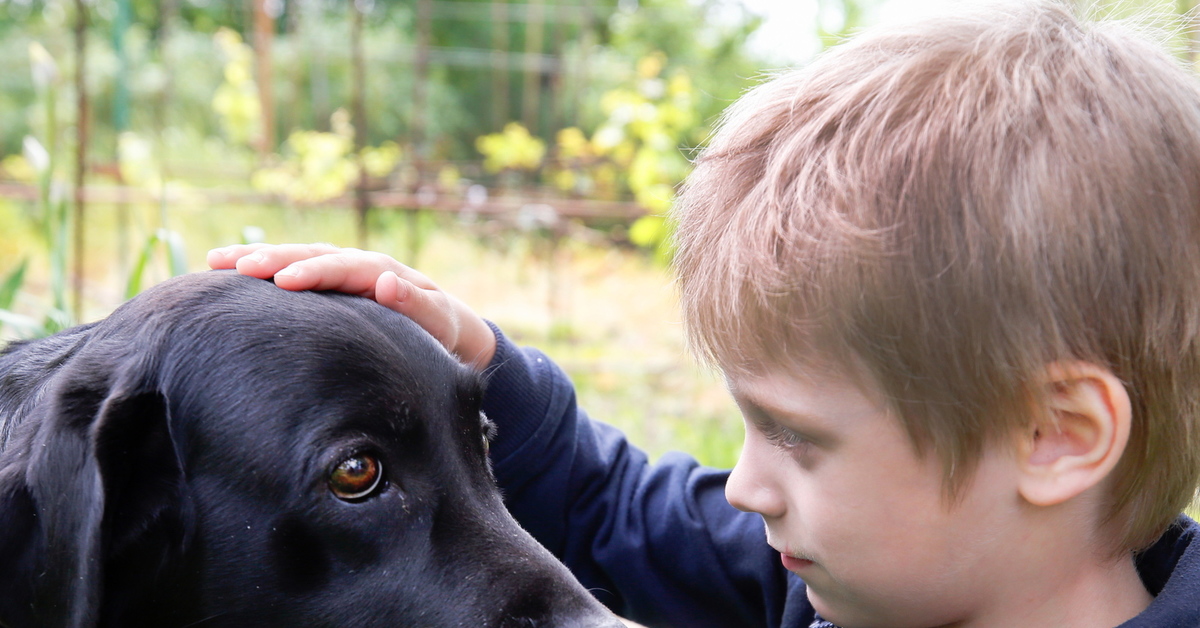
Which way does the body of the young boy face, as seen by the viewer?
to the viewer's left

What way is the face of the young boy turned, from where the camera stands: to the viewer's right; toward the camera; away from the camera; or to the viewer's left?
to the viewer's left

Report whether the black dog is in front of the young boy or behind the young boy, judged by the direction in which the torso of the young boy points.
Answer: in front

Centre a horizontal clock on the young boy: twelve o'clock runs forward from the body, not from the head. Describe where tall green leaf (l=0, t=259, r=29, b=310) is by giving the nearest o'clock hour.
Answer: The tall green leaf is roughly at 1 o'clock from the young boy.
